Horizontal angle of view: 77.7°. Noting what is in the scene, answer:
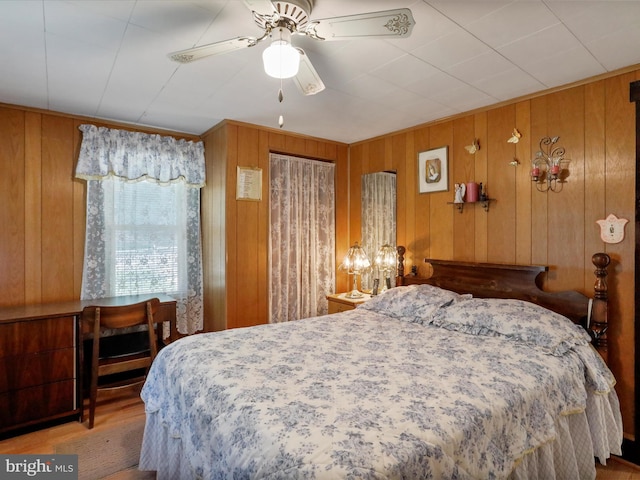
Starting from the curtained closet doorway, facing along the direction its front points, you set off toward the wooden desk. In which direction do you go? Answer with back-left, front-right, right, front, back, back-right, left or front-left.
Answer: right

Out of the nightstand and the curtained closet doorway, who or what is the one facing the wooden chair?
the nightstand

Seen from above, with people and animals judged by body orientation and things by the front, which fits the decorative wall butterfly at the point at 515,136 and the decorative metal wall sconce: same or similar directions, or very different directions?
same or similar directions

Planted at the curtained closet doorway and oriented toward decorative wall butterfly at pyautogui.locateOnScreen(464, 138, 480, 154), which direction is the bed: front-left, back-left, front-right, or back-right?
front-right

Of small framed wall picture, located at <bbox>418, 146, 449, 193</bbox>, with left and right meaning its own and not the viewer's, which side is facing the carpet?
front

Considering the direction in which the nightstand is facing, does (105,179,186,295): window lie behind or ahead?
ahead

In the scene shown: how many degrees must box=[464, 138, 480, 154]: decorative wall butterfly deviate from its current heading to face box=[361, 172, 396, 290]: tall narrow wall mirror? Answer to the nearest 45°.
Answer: approximately 90° to its right

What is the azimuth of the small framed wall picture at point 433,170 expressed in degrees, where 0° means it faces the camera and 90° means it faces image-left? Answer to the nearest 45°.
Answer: approximately 45°

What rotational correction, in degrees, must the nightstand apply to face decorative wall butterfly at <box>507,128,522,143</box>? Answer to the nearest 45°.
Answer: approximately 90° to its left

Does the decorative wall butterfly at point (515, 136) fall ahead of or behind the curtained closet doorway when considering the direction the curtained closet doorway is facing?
ahead

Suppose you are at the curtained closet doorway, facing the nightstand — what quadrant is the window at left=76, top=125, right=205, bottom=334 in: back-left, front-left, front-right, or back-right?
back-right

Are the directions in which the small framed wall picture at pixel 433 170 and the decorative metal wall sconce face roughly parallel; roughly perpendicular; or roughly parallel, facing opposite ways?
roughly parallel

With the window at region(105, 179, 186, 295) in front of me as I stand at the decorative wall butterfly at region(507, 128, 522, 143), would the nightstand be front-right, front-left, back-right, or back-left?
front-right

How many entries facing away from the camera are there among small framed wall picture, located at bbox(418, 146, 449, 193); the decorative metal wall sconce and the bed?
0

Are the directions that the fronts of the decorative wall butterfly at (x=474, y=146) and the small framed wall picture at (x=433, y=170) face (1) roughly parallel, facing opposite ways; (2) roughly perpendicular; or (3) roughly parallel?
roughly parallel

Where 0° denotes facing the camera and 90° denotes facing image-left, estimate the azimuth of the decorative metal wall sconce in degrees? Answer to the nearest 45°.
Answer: approximately 45°

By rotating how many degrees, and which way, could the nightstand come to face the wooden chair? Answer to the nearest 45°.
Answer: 0° — it already faces it

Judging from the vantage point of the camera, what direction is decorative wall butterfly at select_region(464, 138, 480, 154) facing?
facing the viewer and to the left of the viewer
